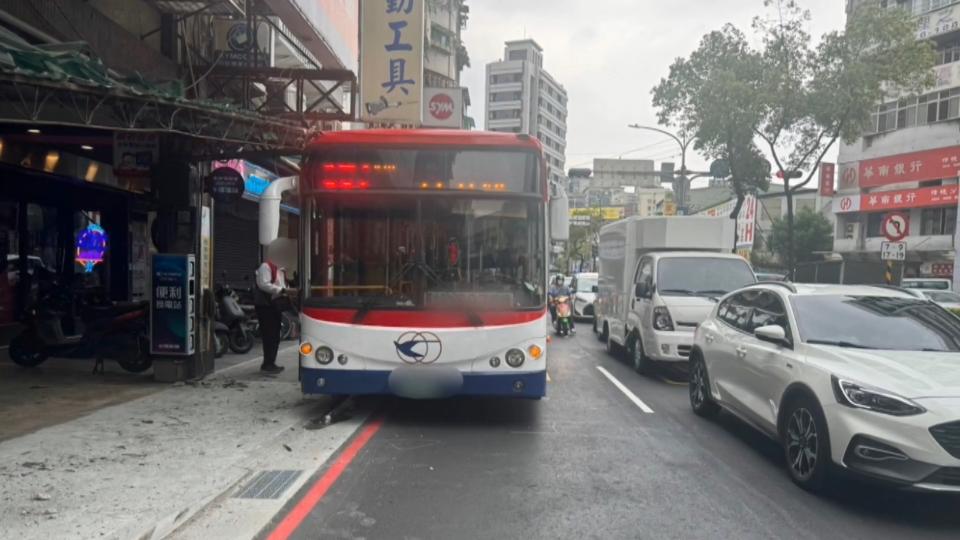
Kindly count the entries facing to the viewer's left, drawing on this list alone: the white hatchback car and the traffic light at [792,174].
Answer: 0

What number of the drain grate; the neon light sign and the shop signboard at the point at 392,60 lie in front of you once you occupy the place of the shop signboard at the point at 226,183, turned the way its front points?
1

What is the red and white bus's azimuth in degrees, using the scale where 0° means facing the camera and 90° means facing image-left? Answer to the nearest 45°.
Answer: approximately 0°

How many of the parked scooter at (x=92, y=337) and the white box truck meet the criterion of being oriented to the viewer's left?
1

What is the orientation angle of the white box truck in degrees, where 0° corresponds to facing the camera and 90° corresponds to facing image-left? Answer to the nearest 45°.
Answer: approximately 315°

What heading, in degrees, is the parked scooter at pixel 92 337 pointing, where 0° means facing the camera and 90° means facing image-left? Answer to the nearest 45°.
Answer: approximately 90°

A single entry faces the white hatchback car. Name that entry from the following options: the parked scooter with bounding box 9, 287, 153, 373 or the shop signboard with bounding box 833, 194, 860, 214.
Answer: the shop signboard

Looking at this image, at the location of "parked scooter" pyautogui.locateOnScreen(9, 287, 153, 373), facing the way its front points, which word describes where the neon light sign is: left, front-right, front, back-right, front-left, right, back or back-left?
right

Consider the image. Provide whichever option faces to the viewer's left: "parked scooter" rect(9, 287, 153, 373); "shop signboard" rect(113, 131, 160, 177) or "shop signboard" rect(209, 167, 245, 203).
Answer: the parked scooter

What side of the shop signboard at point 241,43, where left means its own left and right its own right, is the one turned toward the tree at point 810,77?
left
